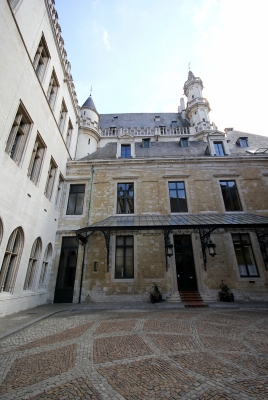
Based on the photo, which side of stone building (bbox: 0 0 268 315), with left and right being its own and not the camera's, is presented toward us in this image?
front
